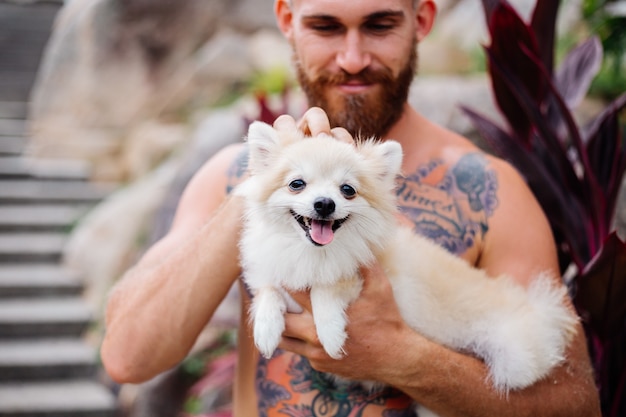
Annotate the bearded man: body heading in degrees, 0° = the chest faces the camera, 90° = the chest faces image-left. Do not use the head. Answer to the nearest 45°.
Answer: approximately 0°

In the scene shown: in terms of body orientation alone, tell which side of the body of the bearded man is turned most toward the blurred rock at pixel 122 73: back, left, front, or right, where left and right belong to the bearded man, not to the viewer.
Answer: back

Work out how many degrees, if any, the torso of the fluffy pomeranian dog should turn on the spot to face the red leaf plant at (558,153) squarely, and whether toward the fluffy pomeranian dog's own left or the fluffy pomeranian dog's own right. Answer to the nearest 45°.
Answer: approximately 180°

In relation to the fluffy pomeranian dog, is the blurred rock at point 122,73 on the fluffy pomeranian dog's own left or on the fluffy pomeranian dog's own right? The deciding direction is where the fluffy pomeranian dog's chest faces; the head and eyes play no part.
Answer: on the fluffy pomeranian dog's own right

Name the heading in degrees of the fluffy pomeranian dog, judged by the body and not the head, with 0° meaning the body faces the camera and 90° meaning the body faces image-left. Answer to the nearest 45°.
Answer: approximately 45°
